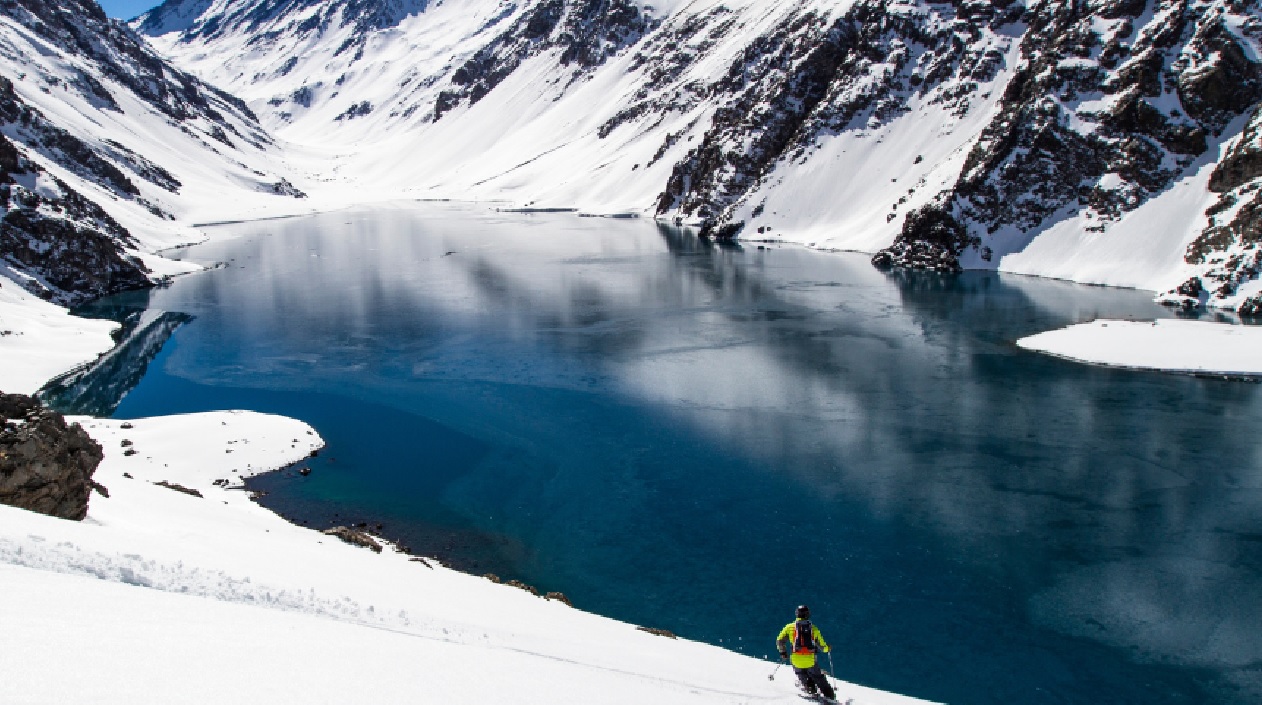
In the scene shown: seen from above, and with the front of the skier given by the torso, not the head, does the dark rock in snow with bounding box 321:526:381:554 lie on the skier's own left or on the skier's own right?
on the skier's own left

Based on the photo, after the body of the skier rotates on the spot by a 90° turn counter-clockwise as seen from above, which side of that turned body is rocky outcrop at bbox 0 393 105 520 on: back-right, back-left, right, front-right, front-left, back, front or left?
front

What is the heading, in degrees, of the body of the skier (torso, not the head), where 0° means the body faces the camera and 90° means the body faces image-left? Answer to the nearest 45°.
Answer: approximately 180°
